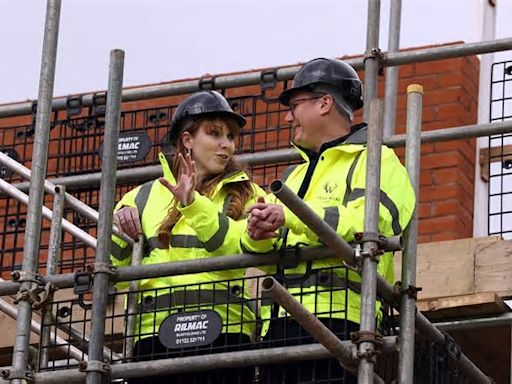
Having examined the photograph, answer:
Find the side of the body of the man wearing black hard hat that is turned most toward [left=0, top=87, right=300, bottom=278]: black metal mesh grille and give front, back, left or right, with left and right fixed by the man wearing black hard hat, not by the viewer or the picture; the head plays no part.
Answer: right

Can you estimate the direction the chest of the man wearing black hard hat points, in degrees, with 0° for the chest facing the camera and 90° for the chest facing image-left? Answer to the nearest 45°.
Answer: approximately 45°

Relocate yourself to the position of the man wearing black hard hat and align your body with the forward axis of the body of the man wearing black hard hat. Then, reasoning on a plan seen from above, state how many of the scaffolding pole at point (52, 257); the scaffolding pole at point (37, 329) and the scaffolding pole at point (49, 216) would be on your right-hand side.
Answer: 3

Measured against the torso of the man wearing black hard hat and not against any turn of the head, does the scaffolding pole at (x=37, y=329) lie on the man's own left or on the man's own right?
on the man's own right

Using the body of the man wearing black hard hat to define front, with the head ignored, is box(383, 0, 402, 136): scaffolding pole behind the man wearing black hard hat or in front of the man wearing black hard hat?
behind

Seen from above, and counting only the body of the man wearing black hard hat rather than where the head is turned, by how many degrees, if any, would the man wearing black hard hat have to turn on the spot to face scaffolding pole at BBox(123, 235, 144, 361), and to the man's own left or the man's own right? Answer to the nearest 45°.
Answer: approximately 90° to the man's own right
